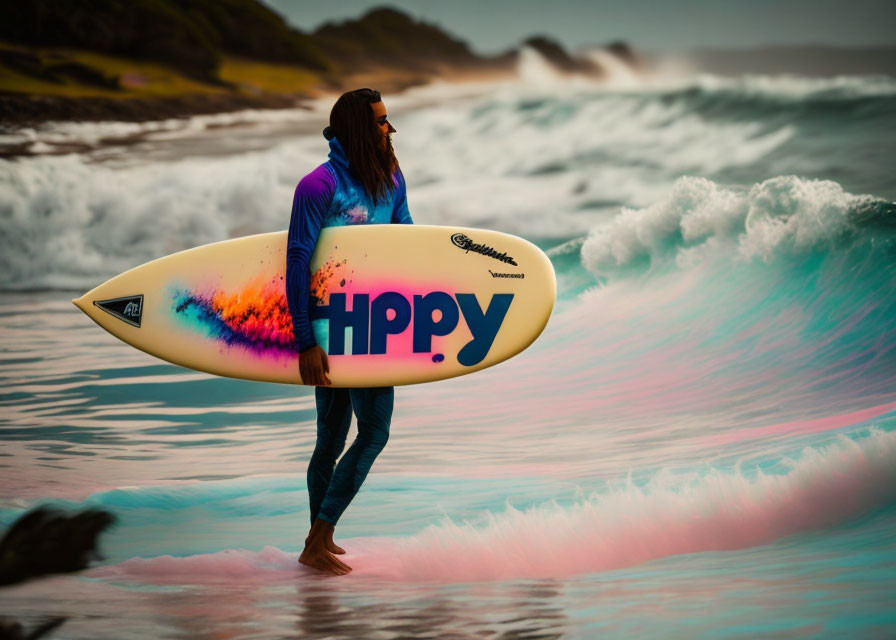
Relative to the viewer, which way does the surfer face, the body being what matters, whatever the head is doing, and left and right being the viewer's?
facing the viewer and to the right of the viewer

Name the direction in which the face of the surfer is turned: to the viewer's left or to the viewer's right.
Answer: to the viewer's right
